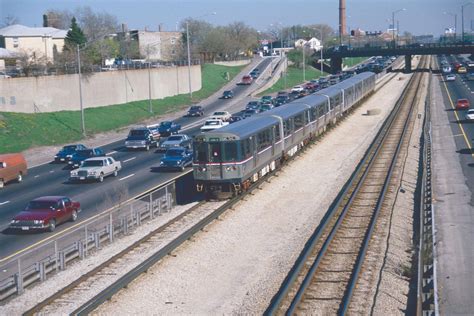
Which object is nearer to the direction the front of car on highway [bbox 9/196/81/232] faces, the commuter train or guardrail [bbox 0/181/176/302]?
the guardrail

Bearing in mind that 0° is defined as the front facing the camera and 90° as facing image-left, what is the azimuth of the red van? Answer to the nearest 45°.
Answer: approximately 45°

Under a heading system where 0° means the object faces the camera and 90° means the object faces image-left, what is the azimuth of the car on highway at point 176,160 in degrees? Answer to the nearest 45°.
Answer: approximately 45°

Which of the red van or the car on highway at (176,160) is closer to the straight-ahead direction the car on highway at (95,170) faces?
the red van

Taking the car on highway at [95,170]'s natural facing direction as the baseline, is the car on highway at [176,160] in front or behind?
behind

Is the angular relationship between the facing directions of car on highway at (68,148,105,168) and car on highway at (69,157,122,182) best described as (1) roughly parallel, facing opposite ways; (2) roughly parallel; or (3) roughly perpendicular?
roughly parallel

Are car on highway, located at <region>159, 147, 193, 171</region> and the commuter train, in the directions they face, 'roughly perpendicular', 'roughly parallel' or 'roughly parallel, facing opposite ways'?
roughly parallel

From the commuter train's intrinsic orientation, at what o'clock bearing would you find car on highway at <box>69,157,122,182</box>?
The car on highway is roughly at 1 o'clock from the commuter train.

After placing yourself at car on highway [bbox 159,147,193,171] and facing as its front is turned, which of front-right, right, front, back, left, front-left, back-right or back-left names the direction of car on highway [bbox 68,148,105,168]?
right

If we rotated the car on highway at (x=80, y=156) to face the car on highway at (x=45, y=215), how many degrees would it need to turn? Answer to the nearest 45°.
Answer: approximately 45° to its left

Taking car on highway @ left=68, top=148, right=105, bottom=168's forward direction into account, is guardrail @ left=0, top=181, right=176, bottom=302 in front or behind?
in front

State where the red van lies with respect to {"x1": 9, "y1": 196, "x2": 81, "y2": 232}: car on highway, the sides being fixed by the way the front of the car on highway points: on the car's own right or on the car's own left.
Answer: on the car's own right

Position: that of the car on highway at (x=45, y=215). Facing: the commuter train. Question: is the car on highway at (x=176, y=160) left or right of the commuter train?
left

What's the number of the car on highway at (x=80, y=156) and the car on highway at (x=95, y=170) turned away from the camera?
0

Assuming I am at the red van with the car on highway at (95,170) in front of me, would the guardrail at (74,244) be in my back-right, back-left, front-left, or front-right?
front-right

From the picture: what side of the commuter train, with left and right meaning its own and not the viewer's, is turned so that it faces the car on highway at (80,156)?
right

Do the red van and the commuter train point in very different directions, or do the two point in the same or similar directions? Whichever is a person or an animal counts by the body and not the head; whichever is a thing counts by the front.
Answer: same or similar directions

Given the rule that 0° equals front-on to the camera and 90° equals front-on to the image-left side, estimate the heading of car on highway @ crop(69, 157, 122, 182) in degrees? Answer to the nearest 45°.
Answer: approximately 45°

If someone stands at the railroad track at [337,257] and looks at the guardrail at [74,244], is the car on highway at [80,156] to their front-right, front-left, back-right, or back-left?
front-right

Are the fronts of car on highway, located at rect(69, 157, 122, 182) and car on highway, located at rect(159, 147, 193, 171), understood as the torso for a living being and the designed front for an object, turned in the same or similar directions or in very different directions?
same or similar directions

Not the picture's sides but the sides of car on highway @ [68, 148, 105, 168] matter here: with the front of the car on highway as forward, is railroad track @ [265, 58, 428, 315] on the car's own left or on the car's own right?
on the car's own left
